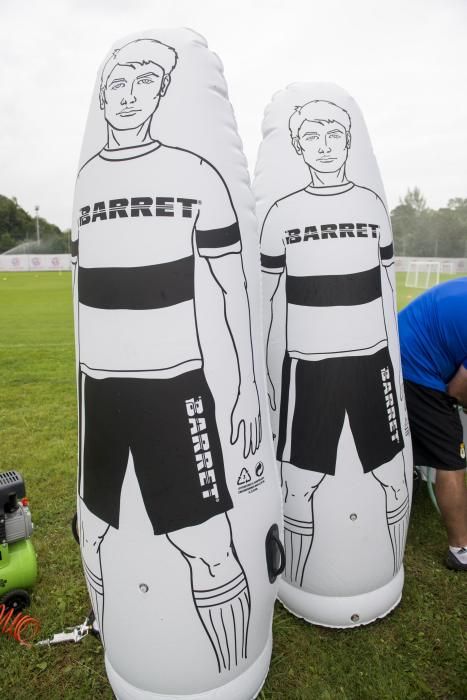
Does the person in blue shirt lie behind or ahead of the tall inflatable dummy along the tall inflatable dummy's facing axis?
behind

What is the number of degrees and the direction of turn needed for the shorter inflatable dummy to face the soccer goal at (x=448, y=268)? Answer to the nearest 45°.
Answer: approximately 180°

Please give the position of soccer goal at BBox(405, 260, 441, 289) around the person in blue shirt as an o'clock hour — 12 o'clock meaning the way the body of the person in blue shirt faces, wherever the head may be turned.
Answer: The soccer goal is roughly at 9 o'clock from the person in blue shirt.

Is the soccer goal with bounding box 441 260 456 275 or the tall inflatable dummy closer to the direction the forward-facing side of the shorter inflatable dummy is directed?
the tall inflatable dummy

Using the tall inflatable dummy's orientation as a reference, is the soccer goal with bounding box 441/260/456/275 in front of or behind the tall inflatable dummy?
behind

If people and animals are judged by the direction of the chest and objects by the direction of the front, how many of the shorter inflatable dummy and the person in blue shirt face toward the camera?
1

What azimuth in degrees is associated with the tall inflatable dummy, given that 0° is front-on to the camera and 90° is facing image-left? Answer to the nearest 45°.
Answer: approximately 45°

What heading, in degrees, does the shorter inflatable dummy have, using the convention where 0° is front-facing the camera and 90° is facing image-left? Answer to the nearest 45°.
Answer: approximately 0°

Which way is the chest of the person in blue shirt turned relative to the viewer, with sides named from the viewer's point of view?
facing to the right of the viewer

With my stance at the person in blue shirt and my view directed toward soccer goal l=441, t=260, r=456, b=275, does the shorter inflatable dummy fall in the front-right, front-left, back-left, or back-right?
back-left
